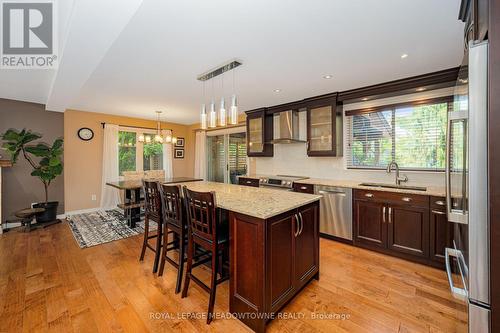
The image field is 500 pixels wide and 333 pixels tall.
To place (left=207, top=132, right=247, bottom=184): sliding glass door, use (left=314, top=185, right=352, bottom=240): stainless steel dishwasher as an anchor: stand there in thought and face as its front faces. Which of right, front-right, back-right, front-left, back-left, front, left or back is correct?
right

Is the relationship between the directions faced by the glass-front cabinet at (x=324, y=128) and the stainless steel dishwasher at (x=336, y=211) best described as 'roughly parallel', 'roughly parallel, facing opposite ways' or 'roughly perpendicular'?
roughly parallel

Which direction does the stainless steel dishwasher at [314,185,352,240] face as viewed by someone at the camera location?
facing the viewer and to the left of the viewer

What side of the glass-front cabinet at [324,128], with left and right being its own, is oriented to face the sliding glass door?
right

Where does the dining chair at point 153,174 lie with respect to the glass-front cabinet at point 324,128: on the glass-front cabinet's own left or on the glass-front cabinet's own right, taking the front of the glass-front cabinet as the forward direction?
on the glass-front cabinet's own right

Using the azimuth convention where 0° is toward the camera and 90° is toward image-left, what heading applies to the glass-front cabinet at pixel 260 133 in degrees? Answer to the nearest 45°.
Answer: approximately 45°

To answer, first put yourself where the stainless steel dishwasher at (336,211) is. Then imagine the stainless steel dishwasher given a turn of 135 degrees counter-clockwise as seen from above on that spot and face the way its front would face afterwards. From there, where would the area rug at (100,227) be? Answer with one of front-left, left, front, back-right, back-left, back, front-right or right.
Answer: back

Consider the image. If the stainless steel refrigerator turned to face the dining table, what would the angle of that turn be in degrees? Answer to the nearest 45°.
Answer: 0° — it already faces it

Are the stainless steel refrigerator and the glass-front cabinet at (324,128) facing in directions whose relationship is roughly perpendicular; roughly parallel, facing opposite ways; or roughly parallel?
roughly perpendicular

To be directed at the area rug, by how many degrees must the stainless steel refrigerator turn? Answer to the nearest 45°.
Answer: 0° — it already faces it

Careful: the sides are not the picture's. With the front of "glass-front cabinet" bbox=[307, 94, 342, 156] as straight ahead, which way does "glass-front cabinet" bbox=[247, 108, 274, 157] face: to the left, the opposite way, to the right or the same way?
the same way

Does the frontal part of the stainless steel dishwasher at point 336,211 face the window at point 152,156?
no

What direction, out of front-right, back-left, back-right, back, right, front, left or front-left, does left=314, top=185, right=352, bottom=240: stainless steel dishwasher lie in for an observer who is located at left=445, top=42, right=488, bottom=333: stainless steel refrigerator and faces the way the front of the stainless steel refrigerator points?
front-right

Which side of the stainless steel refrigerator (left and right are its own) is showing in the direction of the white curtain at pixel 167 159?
front

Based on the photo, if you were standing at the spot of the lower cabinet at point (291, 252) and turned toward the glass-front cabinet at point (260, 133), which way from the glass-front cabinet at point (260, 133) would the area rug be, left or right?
left

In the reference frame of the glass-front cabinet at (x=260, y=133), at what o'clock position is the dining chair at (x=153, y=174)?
The dining chair is roughly at 2 o'clock from the glass-front cabinet.

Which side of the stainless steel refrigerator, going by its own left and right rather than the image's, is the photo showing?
left

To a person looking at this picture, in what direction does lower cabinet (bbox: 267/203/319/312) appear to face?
facing the viewer and to the right of the viewer

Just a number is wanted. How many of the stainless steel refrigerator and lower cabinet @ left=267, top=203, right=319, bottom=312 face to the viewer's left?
1
